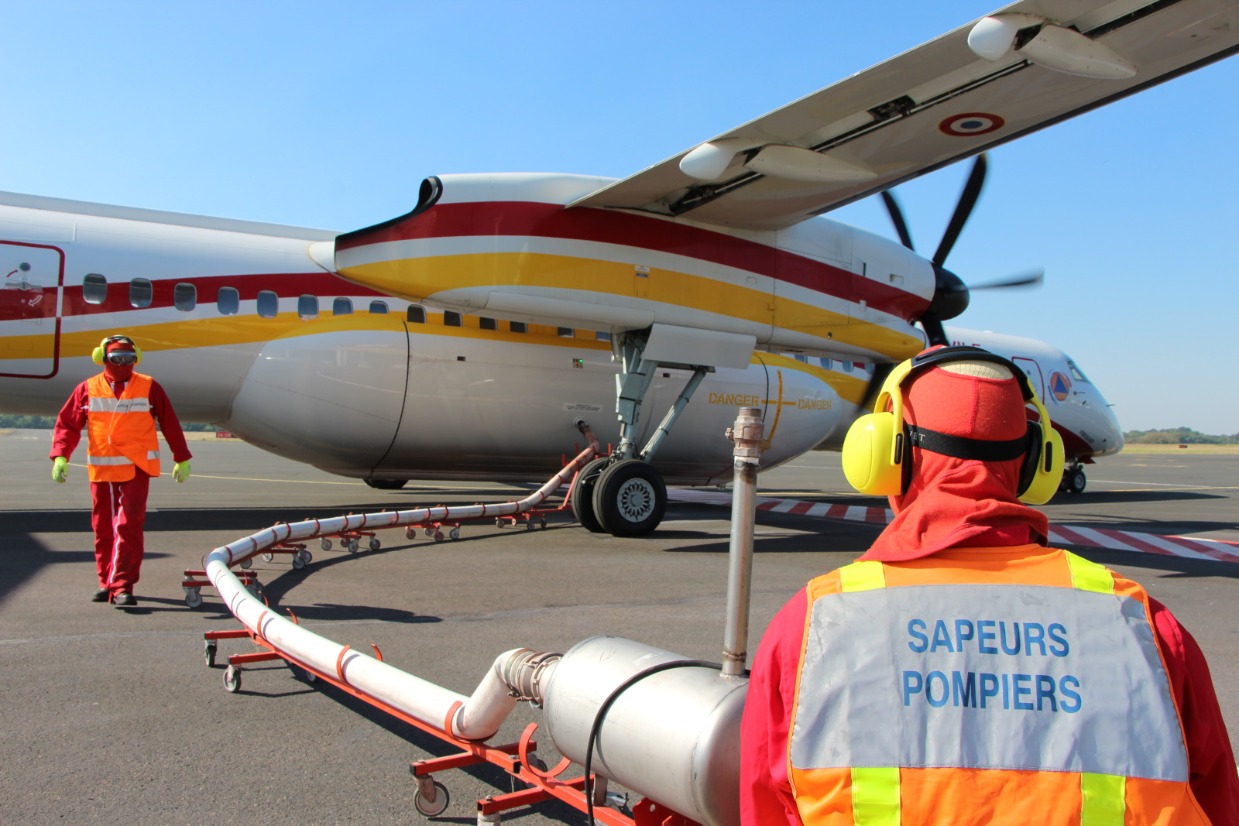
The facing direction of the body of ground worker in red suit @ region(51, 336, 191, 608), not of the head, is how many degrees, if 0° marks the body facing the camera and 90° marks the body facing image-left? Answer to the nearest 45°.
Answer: approximately 0°

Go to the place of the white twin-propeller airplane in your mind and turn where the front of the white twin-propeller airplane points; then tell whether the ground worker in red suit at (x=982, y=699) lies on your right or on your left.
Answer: on your right

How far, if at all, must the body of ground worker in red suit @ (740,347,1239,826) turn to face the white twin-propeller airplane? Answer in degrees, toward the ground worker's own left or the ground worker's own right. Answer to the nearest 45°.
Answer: approximately 45° to the ground worker's own left

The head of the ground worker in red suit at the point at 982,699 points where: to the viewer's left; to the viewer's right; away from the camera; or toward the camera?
away from the camera

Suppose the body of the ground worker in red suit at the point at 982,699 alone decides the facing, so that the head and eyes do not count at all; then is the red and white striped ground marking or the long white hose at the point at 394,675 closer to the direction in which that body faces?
the red and white striped ground marking

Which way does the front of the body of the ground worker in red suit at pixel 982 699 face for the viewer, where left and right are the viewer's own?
facing away from the viewer

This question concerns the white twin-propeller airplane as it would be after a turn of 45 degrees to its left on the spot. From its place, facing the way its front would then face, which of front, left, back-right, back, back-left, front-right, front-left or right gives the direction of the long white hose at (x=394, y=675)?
back

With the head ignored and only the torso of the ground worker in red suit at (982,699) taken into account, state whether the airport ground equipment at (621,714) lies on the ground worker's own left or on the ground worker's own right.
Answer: on the ground worker's own left

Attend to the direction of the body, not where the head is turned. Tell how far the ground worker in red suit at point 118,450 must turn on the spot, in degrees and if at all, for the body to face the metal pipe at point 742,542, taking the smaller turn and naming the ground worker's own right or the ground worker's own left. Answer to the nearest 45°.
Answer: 0° — they already face it

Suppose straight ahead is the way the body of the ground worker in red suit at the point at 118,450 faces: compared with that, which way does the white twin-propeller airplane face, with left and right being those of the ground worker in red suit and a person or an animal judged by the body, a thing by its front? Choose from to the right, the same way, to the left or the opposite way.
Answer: to the left
